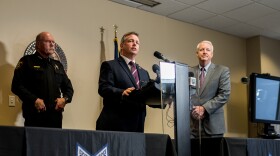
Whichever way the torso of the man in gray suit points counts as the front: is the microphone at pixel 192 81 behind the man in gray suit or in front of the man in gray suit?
in front

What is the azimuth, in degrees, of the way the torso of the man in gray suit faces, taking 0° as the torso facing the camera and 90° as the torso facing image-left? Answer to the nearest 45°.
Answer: approximately 45°

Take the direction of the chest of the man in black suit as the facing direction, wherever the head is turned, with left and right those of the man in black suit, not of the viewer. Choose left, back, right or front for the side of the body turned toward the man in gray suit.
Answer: left

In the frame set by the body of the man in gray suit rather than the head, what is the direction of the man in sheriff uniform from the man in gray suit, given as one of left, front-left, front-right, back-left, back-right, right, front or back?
front-right

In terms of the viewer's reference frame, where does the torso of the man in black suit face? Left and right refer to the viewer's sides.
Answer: facing the viewer and to the right of the viewer

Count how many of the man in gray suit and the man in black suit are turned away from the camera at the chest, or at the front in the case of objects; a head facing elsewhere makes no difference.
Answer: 0

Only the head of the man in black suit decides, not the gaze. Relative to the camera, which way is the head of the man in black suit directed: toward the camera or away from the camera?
toward the camera
